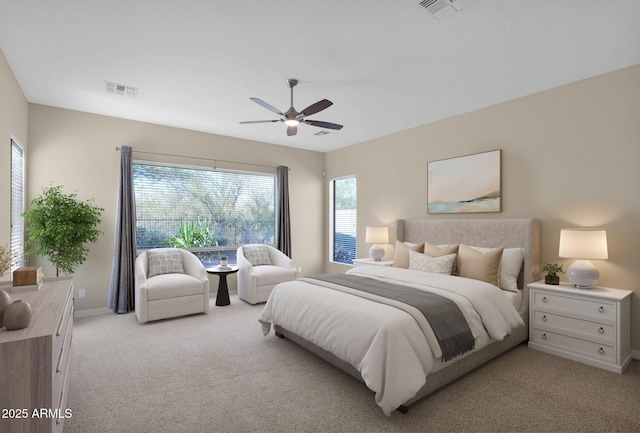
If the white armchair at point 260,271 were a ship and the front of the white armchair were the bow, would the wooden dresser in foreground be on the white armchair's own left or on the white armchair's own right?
on the white armchair's own right

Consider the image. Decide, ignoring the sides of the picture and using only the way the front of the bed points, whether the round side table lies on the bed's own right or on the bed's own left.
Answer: on the bed's own right

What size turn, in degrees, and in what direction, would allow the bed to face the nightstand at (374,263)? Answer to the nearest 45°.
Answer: approximately 135° to its right

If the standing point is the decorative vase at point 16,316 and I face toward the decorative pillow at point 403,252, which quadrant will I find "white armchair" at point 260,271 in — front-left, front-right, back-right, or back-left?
front-left

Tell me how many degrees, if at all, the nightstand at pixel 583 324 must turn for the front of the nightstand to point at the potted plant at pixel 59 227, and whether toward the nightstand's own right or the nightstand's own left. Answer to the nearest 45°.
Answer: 0° — it already faces it

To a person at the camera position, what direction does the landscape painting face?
facing the viewer and to the left of the viewer

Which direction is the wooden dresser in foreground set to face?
to the viewer's right

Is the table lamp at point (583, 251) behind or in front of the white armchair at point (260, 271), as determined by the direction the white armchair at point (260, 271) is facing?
in front

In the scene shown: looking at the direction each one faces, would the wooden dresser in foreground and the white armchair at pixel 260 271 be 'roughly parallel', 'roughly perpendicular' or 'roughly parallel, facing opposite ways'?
roughly perpendicular

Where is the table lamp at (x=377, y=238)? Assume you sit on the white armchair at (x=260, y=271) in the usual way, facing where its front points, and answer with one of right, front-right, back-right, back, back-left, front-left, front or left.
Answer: front-left

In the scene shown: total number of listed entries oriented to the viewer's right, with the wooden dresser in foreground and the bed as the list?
1

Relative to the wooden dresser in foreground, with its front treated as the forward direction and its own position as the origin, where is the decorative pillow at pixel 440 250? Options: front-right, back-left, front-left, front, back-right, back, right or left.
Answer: front

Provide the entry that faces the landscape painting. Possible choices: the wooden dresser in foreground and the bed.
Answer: the wooden dresser in foreground

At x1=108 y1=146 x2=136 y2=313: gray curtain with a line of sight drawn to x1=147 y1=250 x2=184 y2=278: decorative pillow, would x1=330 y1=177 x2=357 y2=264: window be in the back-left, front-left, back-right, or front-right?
front-left
